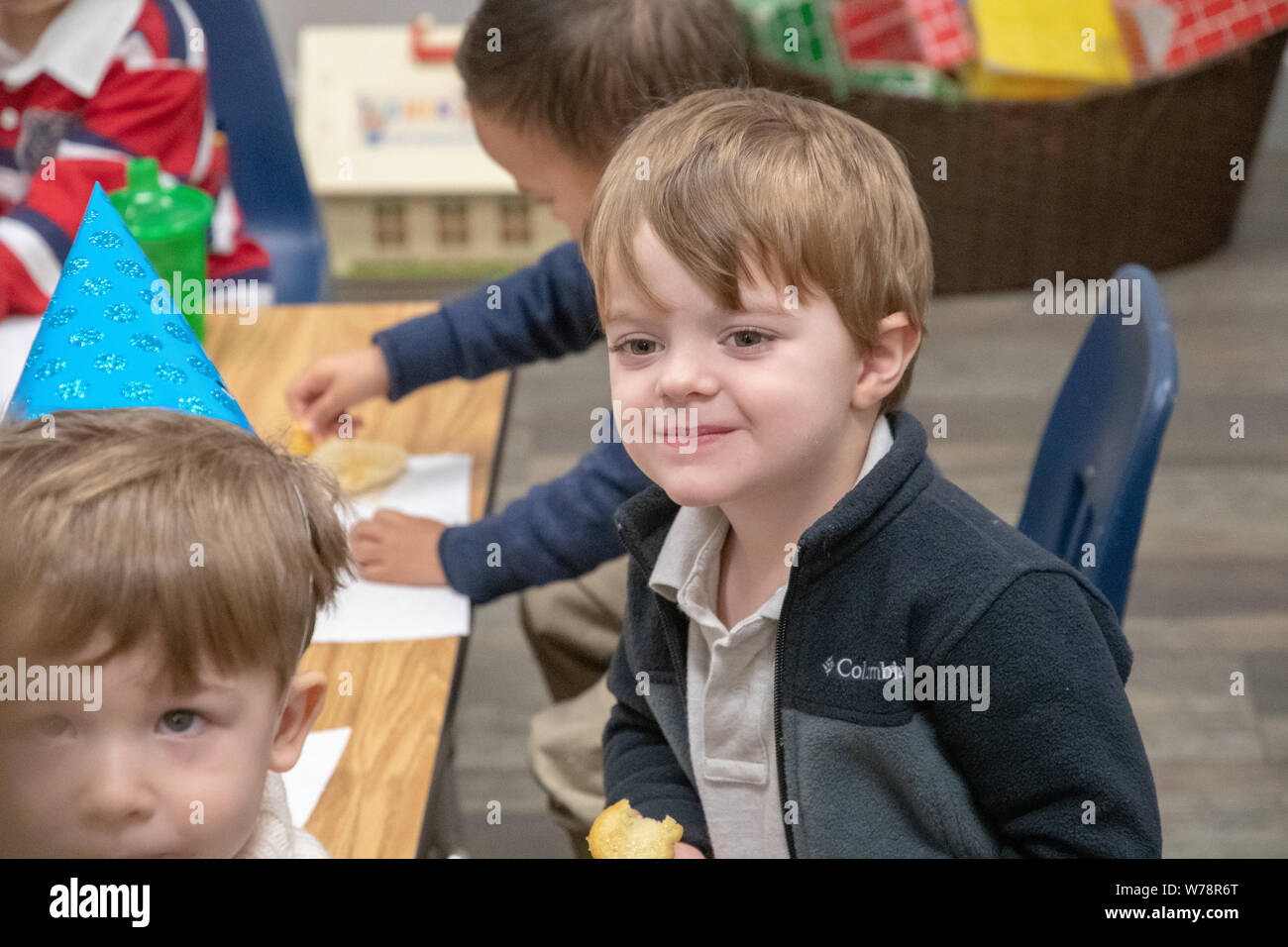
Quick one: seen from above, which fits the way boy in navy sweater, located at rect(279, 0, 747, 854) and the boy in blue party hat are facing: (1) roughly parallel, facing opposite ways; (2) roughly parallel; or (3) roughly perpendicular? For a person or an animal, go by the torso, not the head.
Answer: roughly perpendicular

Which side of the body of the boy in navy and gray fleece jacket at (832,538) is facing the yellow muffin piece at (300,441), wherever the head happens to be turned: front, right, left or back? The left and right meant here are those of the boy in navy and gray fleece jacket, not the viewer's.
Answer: right

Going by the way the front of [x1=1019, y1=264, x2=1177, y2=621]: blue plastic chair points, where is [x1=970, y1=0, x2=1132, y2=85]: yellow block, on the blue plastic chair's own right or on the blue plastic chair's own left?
on the blue plastic chair's own right

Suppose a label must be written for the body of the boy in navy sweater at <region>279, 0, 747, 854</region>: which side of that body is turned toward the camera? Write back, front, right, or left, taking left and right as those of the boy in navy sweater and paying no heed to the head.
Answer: left

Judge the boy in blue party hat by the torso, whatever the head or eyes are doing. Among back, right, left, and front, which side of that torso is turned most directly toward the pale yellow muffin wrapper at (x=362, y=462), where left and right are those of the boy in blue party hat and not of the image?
back

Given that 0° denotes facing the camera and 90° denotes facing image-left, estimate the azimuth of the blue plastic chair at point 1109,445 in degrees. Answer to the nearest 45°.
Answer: approximately 45°

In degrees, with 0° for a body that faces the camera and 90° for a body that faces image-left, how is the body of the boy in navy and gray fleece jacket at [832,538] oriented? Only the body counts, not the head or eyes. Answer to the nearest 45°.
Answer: approximately 45°

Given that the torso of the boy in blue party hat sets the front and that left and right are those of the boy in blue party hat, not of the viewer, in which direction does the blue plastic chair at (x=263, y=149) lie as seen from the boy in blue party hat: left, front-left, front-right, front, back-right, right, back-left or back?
back

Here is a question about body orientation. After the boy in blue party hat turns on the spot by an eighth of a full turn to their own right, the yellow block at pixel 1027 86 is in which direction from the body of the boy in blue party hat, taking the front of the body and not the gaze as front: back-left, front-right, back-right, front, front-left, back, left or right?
back

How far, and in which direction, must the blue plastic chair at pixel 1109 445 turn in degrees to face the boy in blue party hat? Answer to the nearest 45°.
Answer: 0° — it already faces them

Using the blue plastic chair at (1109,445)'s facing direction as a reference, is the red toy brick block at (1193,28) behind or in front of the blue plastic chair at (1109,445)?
behind

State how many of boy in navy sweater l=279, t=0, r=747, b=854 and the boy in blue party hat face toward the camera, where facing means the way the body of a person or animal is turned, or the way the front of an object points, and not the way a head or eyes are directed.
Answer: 1
